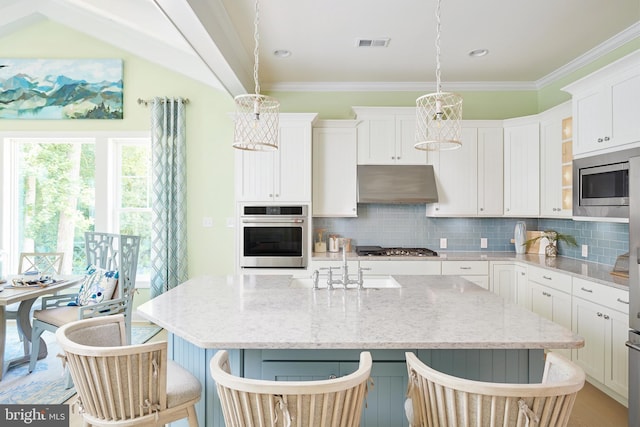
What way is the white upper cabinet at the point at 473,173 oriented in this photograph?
toward the camera

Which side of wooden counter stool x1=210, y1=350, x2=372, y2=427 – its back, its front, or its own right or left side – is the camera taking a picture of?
back

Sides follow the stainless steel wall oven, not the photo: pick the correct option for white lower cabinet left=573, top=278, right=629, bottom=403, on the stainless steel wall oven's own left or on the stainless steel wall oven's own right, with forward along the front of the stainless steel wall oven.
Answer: on the stainless steel wall oven's own left

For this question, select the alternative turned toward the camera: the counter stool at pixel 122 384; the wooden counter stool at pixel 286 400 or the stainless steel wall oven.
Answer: the stainless steel wall oven

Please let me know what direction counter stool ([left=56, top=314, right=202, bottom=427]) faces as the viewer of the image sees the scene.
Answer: facing away from the viewer and to the right of the viewer

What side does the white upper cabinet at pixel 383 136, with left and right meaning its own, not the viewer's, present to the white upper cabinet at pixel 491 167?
left

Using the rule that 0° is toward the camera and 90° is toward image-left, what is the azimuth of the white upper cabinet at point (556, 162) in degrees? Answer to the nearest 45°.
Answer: approximately 45°

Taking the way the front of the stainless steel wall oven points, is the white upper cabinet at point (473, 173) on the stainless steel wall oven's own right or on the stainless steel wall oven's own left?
on the stainless steel wall oven's own left

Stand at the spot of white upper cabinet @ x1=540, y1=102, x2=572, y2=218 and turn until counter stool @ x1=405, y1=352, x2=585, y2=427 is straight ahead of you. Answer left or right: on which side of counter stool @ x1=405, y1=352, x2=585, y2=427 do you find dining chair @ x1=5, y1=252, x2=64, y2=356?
right

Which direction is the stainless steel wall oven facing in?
toward the camera

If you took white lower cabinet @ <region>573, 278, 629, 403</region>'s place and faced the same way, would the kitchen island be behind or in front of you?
in front

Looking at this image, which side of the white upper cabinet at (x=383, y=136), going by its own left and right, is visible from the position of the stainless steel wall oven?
right

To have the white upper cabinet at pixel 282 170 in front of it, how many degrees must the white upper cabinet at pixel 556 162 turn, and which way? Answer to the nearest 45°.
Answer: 0° — it already faces it

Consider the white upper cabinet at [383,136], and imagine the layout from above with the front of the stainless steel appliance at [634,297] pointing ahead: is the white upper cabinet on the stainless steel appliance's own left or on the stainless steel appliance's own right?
on the stainless steel appliance's own right

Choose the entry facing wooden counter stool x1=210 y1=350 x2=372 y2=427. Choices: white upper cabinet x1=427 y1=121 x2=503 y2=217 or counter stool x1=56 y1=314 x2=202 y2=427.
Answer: the white upper cabinet

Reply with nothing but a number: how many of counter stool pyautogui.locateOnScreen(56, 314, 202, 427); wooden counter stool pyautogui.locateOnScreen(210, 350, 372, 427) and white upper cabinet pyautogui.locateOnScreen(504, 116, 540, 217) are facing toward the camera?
1

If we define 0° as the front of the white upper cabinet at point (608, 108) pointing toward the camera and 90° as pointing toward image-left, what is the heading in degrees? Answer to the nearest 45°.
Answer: approximately 45°

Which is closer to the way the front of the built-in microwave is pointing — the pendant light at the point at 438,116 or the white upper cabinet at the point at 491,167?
the pendant light
